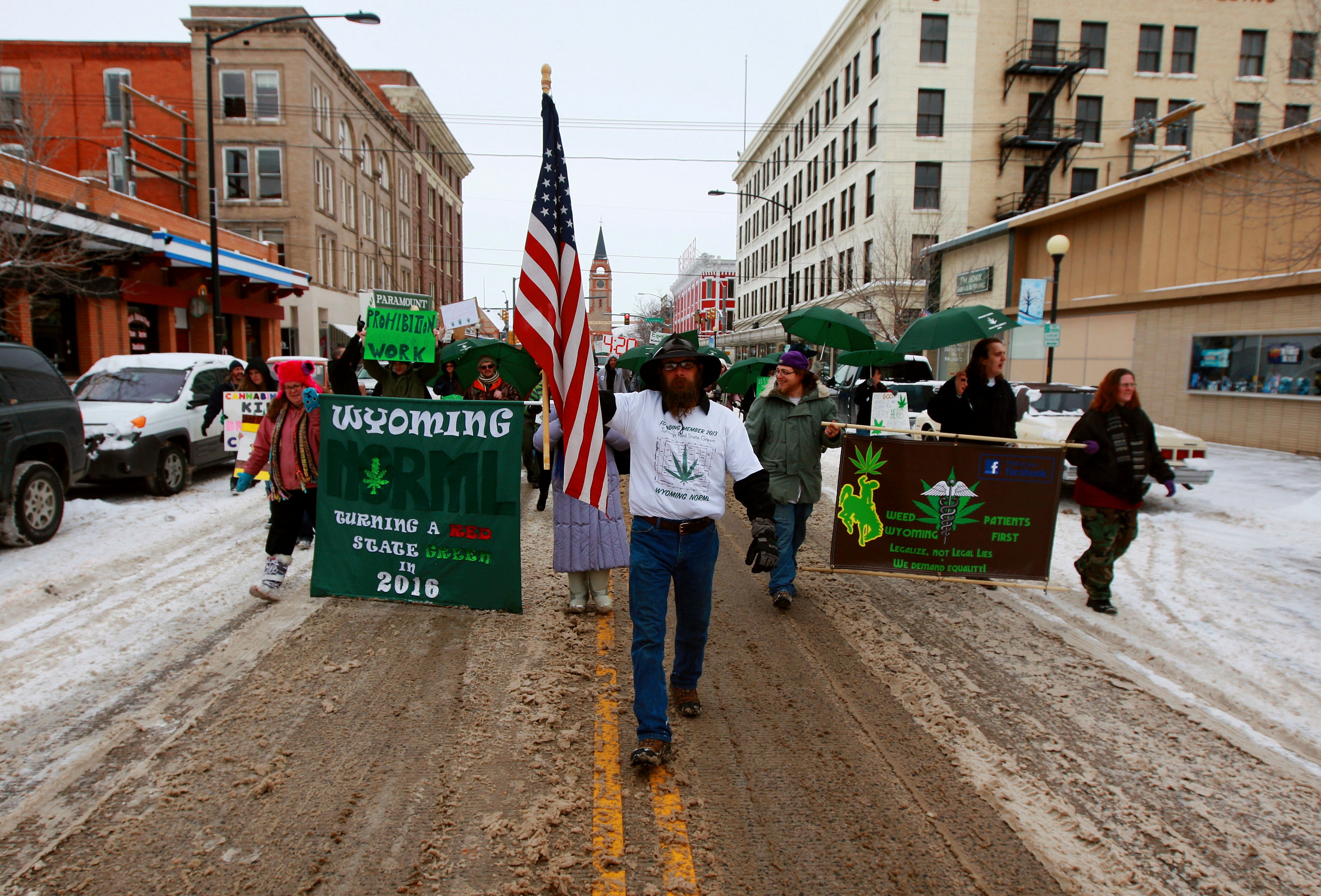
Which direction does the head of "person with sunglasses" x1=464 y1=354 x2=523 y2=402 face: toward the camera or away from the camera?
toward the camera

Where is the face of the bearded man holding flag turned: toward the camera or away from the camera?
toward the camera

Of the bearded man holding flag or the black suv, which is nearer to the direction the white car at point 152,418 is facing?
the black suv

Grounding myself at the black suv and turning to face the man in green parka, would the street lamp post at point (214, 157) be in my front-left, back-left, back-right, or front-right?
back-left

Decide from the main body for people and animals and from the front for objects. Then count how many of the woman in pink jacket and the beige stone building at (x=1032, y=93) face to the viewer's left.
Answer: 1

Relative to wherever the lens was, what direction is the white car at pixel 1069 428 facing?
facing away from the viewer and to the left of the viewer

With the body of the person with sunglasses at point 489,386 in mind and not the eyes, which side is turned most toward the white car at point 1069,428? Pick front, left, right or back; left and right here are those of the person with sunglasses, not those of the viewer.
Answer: left

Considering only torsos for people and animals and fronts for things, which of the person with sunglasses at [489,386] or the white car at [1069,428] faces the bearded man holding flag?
the person with sunglasses

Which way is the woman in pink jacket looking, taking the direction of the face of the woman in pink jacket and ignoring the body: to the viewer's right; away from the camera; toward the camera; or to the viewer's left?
toward the camera

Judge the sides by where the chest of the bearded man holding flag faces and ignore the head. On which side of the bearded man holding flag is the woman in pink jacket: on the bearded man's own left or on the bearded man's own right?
on the bearded man's own right

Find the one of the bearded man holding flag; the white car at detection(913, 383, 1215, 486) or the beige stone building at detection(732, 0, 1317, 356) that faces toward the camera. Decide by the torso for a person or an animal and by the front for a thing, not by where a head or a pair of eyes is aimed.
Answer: the bearded man holding flag

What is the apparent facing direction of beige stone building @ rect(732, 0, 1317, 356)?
to the viewer's left

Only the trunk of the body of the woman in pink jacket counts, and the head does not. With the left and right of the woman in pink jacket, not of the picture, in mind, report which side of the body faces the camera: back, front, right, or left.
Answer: front

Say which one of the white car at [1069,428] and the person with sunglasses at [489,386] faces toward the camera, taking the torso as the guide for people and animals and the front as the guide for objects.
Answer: the person with sunglasses

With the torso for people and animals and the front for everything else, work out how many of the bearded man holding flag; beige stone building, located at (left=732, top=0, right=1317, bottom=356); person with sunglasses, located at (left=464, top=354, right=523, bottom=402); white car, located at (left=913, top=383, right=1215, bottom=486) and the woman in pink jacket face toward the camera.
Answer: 3

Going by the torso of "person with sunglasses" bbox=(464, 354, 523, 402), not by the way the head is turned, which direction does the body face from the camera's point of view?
toward the camera

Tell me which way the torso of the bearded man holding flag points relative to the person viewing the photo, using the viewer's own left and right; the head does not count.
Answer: facing the viewer
